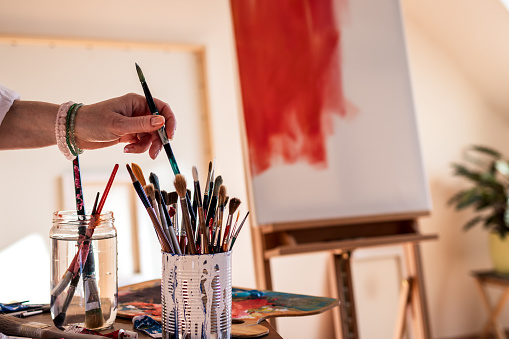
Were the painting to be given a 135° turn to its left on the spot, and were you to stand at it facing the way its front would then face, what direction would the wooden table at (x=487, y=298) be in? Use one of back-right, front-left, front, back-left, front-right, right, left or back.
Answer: front

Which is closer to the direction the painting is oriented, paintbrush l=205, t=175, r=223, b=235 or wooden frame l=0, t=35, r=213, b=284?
the paintbrush

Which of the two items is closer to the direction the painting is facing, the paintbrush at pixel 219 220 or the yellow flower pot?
the paintbrush

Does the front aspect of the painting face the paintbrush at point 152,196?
yes

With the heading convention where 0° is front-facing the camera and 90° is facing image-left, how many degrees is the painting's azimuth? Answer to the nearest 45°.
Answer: approximately 0°

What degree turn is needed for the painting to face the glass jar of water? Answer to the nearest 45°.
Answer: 0° — it already faces it

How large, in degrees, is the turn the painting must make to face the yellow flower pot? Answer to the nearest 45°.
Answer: approximately 135° to its left

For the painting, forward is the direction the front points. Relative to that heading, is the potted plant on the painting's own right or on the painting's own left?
on the painting's own left

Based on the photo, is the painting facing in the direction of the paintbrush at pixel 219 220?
yes

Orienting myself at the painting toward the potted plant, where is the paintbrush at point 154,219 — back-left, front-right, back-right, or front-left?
back-right
